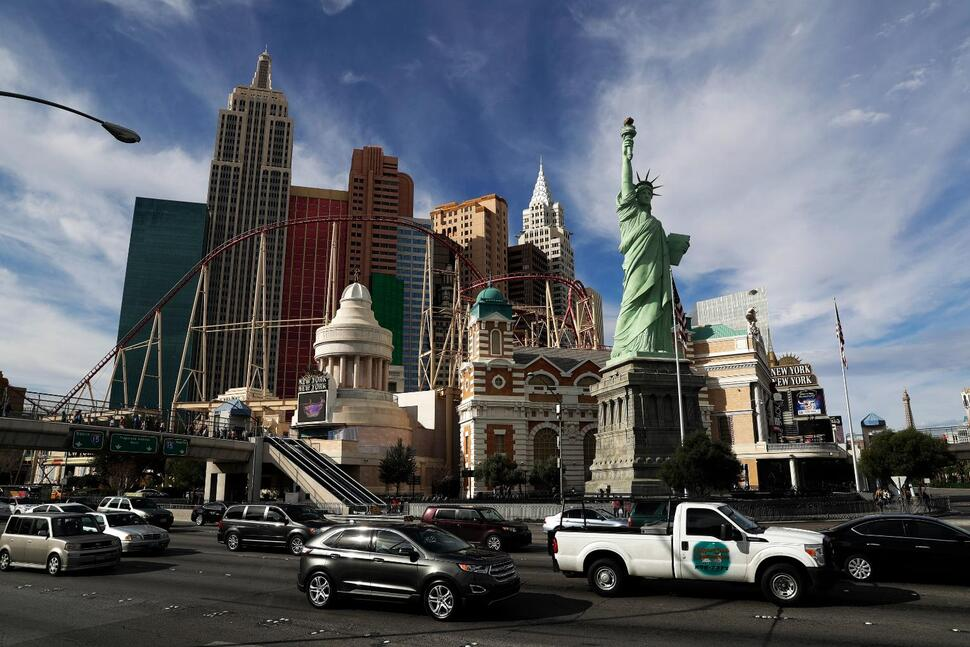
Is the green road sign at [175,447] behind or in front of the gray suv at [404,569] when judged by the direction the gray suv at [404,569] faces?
behind

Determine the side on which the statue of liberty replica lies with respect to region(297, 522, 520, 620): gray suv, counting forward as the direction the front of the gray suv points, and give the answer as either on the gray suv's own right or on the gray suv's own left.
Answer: on the gray suv's own left

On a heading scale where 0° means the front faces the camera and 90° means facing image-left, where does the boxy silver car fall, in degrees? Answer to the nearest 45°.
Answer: approximately 315°

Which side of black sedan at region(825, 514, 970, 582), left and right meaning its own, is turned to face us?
right

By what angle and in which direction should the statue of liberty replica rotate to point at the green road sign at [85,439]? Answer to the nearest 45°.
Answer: approximately 90° to its right

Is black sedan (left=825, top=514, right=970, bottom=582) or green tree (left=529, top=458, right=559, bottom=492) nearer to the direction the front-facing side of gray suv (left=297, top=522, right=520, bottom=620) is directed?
the black sedan

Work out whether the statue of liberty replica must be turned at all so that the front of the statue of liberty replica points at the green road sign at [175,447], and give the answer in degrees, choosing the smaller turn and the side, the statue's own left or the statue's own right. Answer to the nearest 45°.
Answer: approximately 90° to the statue's own right

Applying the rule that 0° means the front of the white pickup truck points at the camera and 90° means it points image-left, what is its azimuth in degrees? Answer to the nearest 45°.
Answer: approximately 270°

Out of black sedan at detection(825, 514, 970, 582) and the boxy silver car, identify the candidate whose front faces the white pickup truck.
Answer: the boxy silver car

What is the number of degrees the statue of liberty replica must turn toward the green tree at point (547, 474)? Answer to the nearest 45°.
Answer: approximately 135° to its right

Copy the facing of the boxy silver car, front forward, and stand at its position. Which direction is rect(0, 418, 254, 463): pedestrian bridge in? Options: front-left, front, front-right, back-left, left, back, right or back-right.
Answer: back-left

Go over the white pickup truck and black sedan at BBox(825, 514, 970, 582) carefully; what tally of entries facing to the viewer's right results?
2

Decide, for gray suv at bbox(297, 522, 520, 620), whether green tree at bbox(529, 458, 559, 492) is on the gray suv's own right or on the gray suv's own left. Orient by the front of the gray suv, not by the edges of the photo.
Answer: on the gray suv's own left

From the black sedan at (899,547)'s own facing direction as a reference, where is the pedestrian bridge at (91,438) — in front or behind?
behind
